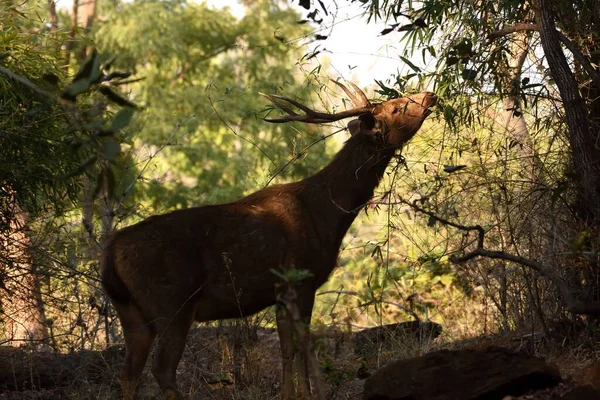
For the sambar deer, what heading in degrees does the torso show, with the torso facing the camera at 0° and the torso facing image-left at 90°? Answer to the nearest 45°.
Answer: approximately 270°

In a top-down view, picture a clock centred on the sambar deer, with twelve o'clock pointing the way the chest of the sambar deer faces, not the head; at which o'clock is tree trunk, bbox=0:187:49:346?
The tree trunk is roughly at 7 o'clock from the sambar deer.

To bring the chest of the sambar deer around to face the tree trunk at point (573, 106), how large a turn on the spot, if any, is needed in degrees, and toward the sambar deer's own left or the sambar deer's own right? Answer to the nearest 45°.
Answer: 0° — it already faces it
